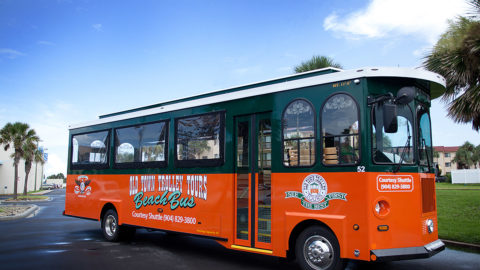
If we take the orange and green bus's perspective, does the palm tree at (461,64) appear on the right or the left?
on its left

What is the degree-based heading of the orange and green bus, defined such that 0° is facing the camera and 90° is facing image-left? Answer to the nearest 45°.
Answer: approximately 315°

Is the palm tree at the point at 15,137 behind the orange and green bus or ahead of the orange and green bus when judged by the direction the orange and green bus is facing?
behind
